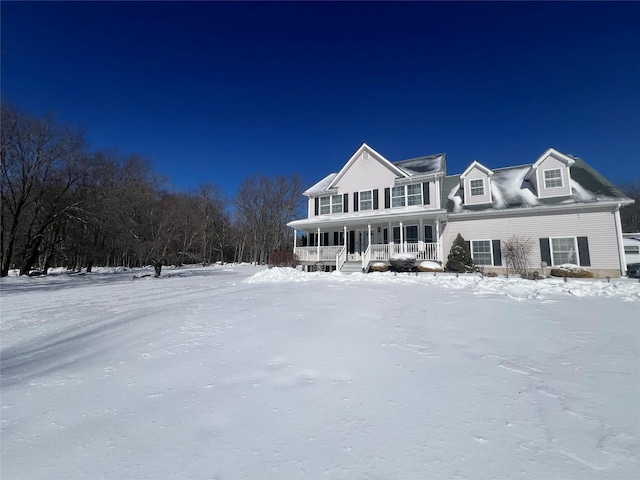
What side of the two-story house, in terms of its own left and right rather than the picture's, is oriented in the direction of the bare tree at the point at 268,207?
right

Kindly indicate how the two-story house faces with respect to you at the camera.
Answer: facing the viewer and to the left of the viewer

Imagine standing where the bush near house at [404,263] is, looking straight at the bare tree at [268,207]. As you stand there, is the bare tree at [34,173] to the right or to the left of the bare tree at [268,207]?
left

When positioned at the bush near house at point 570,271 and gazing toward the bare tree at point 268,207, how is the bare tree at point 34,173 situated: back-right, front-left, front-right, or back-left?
front-left

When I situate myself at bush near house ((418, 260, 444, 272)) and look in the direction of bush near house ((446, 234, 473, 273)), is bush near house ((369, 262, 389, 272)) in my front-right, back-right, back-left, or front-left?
back-left

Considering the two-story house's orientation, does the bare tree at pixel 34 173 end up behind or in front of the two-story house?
in front

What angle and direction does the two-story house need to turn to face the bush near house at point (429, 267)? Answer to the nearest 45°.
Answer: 0° — it already faces it

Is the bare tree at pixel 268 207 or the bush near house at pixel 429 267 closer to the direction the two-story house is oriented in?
the bush near house

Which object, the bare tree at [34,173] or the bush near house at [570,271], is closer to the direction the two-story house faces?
the bare tree

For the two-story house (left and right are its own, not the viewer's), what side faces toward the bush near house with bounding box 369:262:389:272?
front
